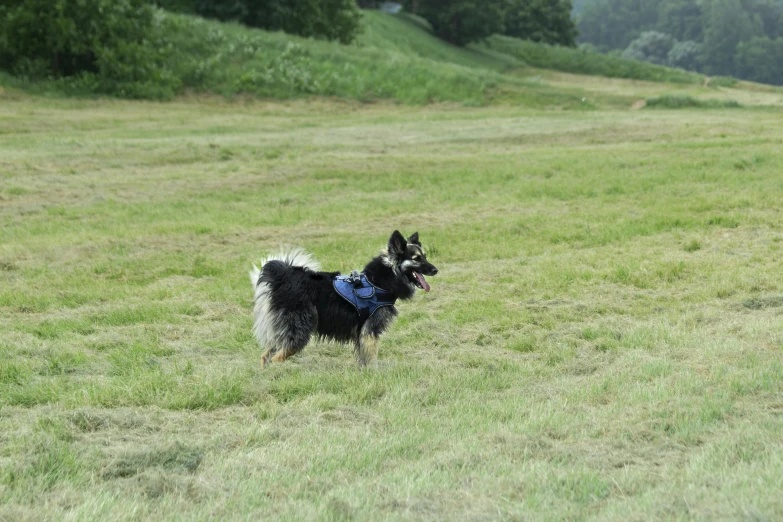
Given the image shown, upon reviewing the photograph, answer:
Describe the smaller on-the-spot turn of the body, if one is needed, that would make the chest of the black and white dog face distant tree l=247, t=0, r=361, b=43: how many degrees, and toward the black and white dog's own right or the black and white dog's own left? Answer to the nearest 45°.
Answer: approximately 90° to the black and white dog's own left

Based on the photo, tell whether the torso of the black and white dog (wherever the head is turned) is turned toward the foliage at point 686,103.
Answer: no

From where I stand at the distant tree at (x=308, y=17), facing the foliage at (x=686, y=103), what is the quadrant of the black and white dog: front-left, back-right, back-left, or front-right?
front-right

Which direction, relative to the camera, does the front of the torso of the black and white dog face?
to the viewer's right

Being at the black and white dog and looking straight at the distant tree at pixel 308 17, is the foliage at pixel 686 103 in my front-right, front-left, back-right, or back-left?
front-right
